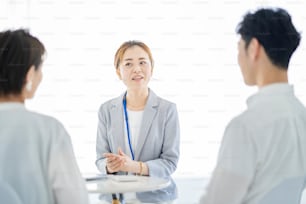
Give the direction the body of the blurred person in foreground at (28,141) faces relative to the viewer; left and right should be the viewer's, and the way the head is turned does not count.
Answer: facing away from the viewer and to the right of the viewer

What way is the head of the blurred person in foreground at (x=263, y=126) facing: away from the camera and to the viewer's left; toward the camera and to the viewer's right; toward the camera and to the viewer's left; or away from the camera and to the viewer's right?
away from the camera and to the viewer's left

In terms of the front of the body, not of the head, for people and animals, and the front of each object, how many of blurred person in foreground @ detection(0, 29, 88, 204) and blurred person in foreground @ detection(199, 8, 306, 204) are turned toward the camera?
0

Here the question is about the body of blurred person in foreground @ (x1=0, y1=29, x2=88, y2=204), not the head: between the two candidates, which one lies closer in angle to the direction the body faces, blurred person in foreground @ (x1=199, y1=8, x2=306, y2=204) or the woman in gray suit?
the woman in gray suit

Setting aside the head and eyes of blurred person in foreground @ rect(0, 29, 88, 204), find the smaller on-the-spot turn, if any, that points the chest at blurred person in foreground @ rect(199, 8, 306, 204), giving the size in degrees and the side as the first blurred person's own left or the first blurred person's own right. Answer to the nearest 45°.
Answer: approximately 45° to the first blurred person's own right

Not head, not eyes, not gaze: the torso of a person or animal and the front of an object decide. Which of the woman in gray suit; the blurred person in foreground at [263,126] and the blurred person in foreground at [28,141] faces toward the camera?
the woman in gray suit

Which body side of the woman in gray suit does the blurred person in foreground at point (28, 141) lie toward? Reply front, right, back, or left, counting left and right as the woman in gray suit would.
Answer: front

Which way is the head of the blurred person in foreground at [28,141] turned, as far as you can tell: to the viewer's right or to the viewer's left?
to the viewer's right

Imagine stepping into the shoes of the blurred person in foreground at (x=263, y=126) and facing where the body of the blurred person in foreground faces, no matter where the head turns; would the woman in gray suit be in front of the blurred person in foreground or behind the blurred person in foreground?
in front

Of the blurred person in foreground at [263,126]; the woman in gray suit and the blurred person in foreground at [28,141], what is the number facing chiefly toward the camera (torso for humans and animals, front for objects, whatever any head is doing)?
1

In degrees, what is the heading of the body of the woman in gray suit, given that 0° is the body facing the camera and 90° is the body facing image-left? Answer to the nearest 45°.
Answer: approximately 0°

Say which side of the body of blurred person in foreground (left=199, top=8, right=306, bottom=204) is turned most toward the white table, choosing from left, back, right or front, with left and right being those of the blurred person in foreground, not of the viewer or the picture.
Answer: front

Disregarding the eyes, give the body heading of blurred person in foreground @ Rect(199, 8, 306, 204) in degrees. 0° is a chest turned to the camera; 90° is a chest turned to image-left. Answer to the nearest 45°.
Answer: approximately 135°
